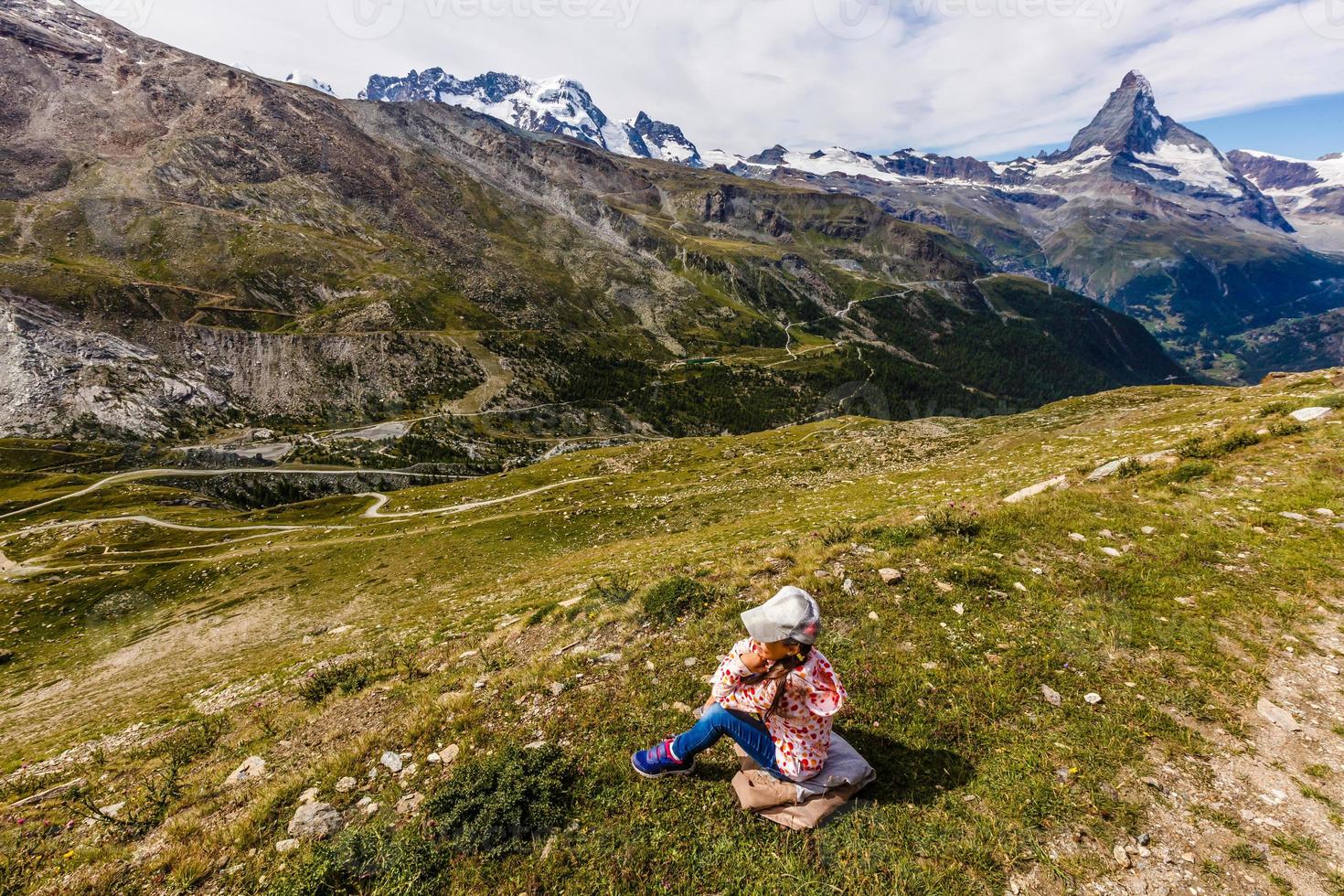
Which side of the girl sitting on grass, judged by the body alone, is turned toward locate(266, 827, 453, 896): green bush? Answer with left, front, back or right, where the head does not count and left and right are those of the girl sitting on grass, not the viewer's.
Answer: front

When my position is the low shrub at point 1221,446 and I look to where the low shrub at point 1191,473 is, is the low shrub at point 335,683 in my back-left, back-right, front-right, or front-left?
front-right

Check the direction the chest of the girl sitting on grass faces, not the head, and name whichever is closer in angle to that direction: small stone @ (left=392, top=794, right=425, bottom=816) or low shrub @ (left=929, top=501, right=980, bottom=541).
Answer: the small stone

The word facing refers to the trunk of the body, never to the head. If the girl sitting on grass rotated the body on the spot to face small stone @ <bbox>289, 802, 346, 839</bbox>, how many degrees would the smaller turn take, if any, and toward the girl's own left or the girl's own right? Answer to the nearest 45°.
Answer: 0° — they already face it

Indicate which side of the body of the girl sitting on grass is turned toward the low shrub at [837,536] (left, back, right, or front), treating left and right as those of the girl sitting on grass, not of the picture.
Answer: right

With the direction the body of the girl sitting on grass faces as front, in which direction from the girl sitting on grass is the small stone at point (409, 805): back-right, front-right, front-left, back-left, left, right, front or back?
front

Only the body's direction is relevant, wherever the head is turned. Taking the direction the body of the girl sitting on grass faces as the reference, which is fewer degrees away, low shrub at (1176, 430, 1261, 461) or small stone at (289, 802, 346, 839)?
the small stone

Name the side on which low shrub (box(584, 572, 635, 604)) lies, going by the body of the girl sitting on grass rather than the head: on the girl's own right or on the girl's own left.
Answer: on the girl's own right

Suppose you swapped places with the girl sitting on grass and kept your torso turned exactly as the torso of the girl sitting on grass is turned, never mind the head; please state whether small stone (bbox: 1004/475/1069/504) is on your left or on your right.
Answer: on your right

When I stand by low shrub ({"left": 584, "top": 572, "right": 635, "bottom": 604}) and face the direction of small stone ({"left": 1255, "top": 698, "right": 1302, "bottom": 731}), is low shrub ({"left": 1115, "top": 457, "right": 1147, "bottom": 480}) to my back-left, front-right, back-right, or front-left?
front-left

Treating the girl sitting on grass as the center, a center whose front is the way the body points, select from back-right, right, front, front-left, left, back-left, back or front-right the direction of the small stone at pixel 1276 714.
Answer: back

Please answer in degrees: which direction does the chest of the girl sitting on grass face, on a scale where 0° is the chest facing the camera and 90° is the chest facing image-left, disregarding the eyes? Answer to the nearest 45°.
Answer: approximately 90°

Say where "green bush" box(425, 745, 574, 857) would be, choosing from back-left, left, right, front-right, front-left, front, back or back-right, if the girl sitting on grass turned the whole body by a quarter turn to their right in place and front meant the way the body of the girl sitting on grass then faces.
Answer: left

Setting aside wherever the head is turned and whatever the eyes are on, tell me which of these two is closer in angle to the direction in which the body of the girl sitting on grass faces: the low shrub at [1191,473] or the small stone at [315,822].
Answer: the small stone
